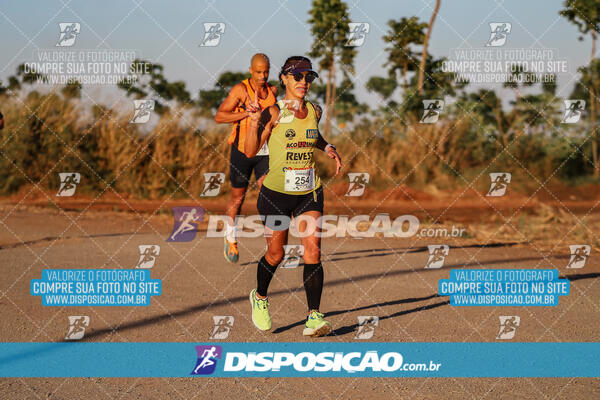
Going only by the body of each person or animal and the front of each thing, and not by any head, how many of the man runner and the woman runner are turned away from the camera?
0

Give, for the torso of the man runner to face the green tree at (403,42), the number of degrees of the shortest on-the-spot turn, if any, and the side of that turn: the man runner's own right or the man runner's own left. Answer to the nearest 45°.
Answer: approximately 135° to the man runner's own left

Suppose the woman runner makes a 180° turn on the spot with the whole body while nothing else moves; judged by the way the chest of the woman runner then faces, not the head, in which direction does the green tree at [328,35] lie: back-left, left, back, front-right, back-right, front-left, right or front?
front-right

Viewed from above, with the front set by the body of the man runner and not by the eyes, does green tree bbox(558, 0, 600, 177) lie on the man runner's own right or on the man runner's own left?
on the man runner's own left

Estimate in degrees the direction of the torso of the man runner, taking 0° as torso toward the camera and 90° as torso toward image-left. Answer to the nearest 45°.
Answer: approximately 315°

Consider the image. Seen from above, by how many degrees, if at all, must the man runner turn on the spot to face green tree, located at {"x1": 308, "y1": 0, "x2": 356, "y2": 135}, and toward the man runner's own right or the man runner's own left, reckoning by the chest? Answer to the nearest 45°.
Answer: approximately 135° to the man runner's own left

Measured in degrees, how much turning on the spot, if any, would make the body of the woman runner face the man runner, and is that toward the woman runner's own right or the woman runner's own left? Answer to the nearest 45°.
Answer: approximately 135° to the woman runner's own left

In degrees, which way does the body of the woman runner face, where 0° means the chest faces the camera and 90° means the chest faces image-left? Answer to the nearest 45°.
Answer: approximately 315°

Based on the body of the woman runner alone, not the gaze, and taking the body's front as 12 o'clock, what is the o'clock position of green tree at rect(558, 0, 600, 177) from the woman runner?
The green tree is roughly at 8 o'clock from the woman runner.

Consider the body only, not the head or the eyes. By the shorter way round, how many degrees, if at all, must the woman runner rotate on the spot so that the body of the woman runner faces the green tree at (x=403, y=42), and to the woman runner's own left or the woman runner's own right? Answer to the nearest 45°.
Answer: approximately 135° to the woman runner's own left

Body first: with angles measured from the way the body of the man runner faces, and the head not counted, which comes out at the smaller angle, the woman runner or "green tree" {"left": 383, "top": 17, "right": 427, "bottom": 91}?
the woman runner
